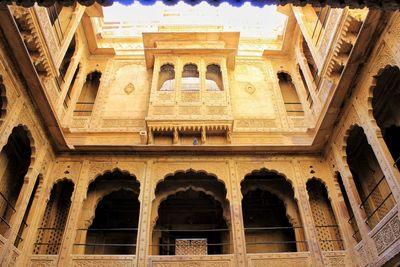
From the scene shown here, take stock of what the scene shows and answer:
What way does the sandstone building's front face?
toward the camera
